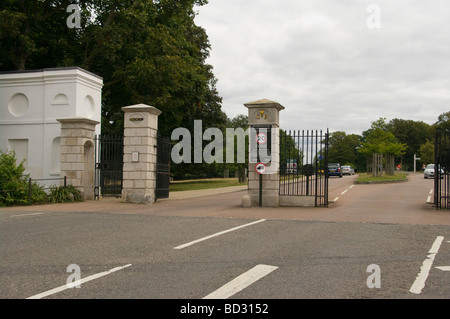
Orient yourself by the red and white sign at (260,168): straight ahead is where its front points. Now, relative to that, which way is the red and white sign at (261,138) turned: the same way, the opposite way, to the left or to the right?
the same way

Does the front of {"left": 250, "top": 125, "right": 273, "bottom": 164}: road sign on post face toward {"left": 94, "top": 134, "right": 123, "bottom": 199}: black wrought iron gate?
no

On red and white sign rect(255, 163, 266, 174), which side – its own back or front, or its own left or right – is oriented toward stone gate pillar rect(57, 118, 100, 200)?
right

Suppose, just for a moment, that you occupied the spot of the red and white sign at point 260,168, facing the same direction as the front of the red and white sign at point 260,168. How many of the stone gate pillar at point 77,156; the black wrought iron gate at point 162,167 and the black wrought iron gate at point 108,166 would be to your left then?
0

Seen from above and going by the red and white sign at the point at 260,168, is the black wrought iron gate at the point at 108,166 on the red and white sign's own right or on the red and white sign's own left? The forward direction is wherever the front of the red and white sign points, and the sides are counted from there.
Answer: on the red and white sign's own right

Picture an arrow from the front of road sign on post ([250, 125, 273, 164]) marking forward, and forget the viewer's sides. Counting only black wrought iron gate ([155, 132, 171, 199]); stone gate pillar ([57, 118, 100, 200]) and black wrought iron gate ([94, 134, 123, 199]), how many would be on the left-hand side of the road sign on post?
0

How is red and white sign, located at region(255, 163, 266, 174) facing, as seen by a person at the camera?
facing the viewer

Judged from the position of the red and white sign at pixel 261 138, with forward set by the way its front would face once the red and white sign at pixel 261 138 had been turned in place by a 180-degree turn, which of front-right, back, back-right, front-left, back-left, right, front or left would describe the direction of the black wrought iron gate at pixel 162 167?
front-left

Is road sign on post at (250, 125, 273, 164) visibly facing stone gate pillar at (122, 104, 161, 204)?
no
